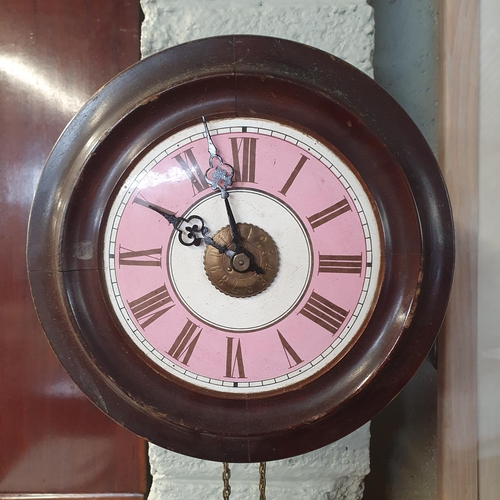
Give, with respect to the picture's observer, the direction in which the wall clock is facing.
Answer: facing the viewer
